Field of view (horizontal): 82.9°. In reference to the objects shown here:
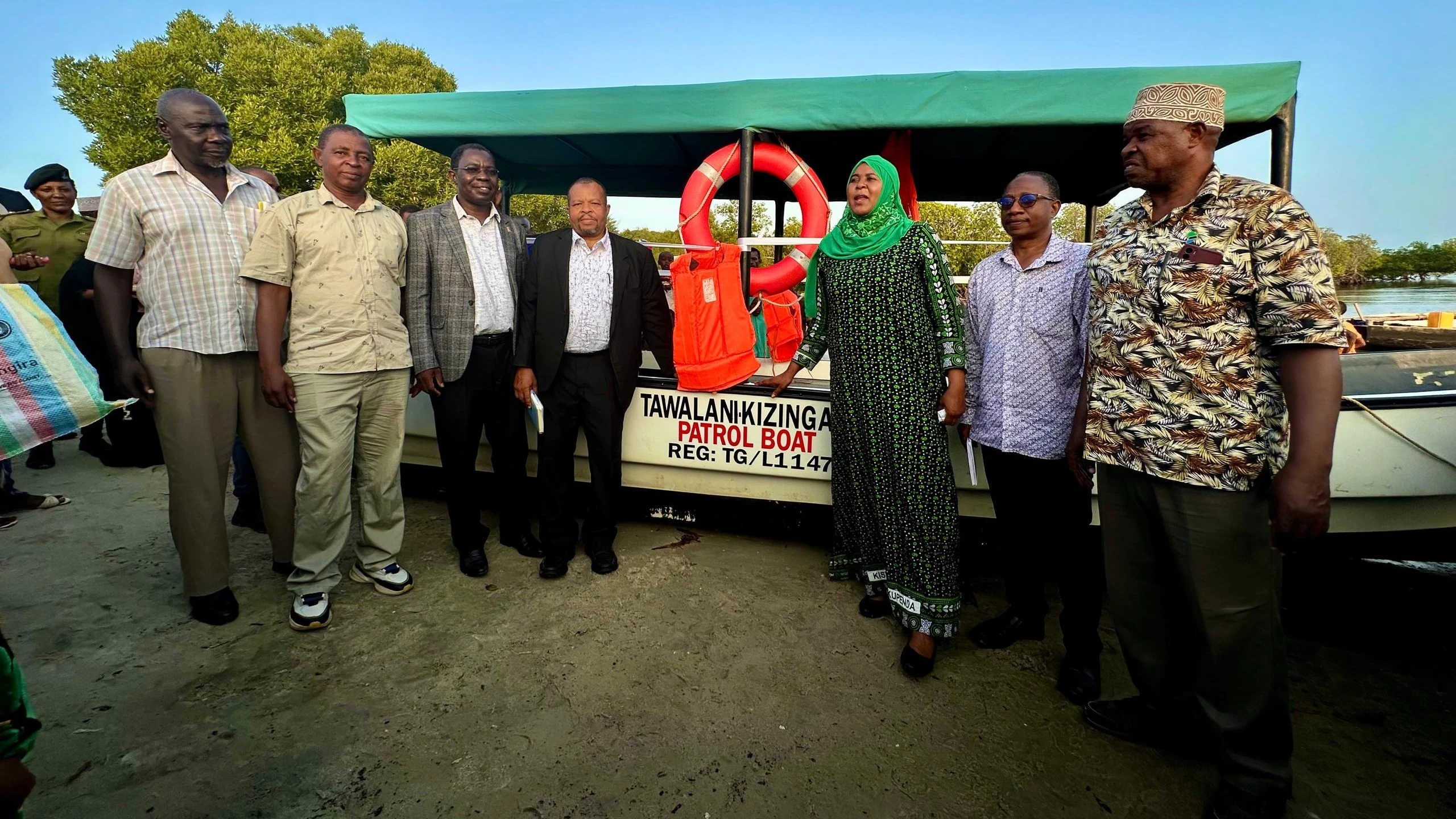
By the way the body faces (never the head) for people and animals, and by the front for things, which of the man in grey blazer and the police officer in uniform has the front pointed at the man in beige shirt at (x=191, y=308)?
the police officer in uniform

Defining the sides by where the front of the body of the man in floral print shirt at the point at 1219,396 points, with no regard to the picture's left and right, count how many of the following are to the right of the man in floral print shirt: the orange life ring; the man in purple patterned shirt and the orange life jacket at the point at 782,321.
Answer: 3

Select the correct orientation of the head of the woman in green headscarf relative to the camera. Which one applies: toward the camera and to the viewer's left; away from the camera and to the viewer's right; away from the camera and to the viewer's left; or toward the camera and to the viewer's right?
toward the camera and to the viewer's left

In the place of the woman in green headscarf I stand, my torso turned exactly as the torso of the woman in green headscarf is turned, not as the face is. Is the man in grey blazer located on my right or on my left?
on my right

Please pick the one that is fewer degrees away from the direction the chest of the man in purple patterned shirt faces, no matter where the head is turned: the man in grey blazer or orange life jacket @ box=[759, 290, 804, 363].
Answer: the man in grey blazer

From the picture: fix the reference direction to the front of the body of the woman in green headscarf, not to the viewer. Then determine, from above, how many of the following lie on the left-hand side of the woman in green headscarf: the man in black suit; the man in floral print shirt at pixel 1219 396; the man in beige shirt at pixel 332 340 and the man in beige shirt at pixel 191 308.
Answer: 1

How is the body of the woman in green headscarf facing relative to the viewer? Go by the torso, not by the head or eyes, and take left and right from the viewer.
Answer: facing the viewer and to the left of the viewer

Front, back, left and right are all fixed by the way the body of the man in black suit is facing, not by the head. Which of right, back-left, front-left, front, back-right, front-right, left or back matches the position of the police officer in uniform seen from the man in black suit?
back-right

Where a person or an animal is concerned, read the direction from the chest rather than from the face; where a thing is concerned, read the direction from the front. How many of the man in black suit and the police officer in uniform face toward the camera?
2

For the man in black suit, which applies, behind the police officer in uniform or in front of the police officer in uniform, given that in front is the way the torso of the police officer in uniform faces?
in front

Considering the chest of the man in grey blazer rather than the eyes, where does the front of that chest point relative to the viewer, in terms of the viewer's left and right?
facing the viewer and to the right of the viewer
